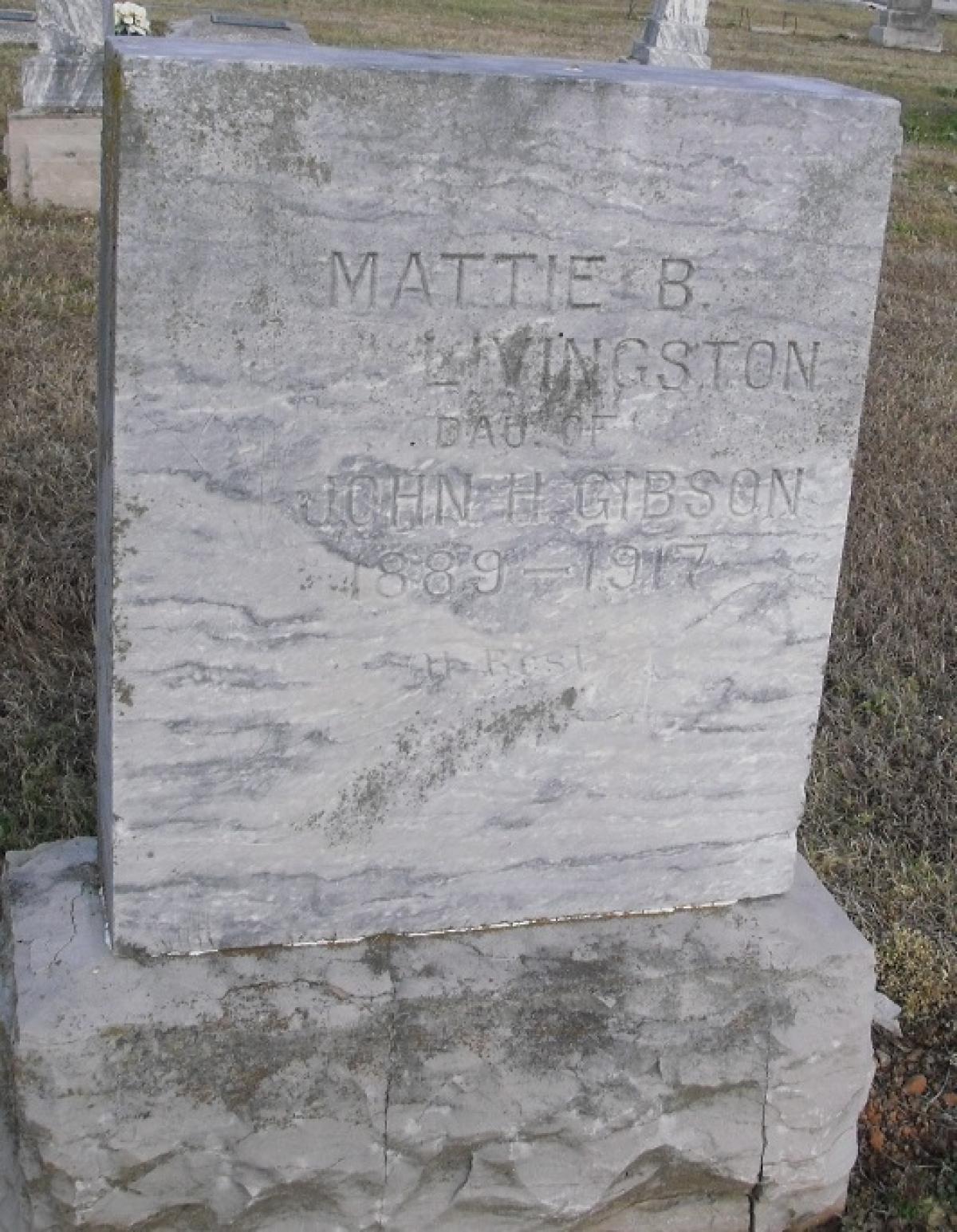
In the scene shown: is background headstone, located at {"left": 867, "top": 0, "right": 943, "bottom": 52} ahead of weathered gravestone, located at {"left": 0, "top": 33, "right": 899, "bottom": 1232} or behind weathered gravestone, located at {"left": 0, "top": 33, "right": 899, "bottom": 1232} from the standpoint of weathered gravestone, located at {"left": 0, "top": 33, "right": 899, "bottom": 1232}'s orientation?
behind

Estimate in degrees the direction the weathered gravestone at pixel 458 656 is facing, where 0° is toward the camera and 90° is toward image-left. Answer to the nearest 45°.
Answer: approximately 0°

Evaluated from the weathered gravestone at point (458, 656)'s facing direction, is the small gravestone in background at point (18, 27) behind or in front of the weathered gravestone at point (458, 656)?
behind

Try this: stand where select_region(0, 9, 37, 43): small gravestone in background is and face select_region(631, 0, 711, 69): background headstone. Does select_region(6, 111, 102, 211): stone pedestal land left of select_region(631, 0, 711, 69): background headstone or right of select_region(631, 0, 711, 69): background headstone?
right

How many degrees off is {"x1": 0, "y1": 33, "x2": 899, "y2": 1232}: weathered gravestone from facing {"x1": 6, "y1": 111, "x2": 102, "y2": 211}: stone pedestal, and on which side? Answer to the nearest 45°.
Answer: approximately 180°

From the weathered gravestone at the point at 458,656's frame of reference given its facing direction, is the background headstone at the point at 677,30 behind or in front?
behind

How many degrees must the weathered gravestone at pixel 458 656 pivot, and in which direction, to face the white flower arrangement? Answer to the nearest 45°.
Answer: approximately 180°

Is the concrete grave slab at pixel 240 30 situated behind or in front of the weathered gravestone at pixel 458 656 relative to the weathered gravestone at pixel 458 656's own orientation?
behind
